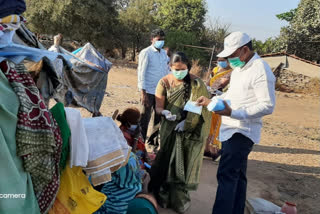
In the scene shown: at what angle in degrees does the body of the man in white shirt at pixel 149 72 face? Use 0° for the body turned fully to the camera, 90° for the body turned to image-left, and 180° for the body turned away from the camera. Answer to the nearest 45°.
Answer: approximately 315°

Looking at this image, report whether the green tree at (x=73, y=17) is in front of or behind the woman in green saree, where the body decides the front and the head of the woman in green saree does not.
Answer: behind

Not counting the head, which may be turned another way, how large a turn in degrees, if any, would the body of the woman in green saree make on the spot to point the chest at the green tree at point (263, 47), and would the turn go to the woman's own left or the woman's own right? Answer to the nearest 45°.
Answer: approximately 180°

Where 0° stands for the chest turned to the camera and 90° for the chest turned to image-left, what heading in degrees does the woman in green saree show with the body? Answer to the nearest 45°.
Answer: approximately 0°

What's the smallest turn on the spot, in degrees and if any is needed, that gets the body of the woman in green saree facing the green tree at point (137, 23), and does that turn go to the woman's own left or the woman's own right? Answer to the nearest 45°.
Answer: approximately 180°

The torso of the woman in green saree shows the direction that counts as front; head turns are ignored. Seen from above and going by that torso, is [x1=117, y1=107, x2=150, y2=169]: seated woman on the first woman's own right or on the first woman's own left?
on the first woman's own right

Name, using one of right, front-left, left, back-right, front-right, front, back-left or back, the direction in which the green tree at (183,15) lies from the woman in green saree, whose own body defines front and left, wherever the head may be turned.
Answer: back

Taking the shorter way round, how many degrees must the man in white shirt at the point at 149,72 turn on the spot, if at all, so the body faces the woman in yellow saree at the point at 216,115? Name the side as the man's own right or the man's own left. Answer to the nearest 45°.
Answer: approximately 45° to the man's own left

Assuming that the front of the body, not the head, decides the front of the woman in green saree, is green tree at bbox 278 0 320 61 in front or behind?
behind

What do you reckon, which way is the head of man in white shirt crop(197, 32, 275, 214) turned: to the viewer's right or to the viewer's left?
to the viewer's left

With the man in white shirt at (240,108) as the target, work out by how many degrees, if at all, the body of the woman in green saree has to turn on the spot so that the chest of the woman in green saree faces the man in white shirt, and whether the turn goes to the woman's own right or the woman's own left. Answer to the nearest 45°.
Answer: approximately 45° to the woman's own left

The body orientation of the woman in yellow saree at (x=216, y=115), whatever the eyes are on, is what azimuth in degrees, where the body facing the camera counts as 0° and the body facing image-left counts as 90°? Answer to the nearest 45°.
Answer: approximately 45°

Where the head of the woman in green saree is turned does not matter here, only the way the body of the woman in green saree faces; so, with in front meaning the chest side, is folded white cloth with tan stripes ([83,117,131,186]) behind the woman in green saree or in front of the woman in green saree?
in front
